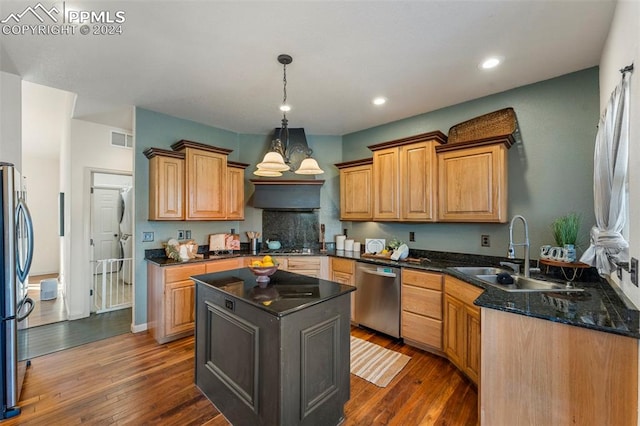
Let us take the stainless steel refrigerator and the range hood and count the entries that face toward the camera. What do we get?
1

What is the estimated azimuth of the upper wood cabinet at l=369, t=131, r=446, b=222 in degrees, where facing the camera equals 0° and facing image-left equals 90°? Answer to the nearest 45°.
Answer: approximately 45°

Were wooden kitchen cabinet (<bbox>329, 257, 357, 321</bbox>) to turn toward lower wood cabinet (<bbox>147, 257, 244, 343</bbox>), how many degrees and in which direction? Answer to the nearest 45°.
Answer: approximately 45° to its right

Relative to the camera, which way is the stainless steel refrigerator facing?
to the viewer's right

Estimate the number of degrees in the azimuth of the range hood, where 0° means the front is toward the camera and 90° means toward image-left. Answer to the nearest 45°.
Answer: approximately 0°

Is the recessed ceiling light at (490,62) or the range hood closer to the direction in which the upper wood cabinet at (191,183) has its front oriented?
the recessed ceiling light
